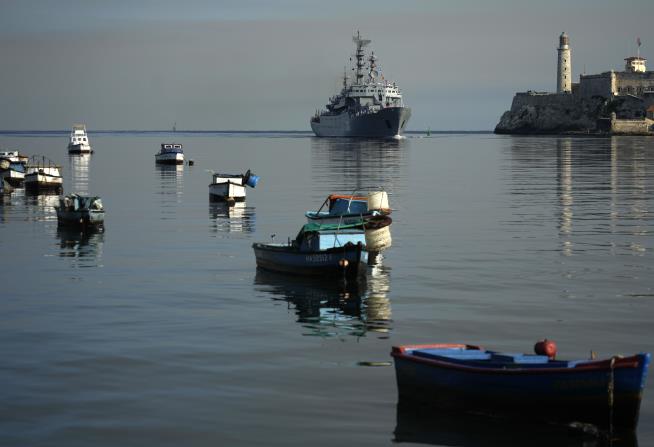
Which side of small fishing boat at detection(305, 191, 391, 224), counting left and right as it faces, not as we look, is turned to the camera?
left

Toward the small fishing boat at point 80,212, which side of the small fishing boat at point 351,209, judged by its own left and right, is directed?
front

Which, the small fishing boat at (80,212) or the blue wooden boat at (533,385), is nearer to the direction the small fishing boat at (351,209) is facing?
the small fishing boat

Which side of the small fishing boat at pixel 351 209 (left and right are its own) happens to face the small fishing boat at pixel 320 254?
left

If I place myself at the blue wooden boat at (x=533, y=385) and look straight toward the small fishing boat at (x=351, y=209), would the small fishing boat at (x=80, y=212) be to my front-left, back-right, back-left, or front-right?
front-left

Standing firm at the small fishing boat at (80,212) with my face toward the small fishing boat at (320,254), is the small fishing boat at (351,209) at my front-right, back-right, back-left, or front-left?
front-left

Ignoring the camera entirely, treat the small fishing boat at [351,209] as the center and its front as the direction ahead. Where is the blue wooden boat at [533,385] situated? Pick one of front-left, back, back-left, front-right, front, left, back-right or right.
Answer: left
